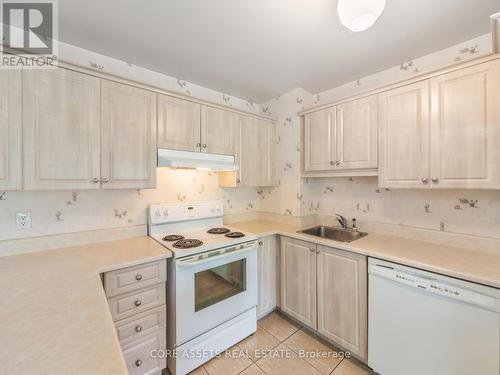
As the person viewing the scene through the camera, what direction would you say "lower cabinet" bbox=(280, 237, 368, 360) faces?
facing the viewer and to the left of the viewer

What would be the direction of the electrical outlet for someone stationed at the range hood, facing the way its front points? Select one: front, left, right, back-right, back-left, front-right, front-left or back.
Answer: back-right

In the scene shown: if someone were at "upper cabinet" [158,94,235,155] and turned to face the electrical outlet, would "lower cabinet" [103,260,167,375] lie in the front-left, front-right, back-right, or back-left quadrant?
front-left

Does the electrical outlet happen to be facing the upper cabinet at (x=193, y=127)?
no

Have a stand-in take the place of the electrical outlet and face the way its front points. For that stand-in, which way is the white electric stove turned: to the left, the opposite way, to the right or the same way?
the same way

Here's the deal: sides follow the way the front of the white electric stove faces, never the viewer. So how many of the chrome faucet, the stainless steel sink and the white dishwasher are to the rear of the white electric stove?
0

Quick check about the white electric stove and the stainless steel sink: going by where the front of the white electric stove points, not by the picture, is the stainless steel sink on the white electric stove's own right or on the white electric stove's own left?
on the white electric stove's own left

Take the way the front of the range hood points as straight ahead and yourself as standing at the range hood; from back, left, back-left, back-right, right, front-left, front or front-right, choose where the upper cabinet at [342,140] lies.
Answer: front-left

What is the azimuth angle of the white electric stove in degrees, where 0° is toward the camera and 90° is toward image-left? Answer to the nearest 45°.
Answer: approximately 315°

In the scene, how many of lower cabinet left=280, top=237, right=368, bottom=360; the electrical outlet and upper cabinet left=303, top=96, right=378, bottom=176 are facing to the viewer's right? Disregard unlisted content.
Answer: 0

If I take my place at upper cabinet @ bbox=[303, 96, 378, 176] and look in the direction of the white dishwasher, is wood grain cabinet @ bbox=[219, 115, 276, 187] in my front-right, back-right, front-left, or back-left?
back-right

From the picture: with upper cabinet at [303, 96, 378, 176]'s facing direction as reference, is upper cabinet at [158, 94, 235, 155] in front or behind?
in front

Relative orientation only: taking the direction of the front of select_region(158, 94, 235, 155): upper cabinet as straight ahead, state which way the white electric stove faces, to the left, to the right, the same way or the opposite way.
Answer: the same way

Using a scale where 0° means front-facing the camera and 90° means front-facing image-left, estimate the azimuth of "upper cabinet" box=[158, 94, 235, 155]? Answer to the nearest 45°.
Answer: approximately 315°

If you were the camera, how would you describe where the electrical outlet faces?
facing the viewer
